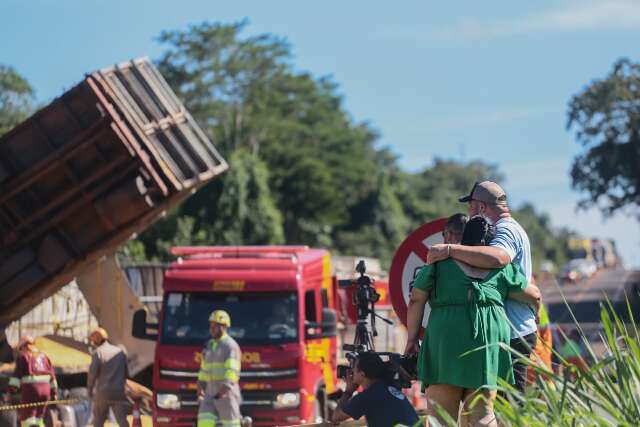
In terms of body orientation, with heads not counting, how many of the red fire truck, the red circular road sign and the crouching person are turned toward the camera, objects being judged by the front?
2

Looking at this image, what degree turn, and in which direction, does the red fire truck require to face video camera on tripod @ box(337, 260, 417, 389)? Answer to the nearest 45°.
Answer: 0° — it already faces it

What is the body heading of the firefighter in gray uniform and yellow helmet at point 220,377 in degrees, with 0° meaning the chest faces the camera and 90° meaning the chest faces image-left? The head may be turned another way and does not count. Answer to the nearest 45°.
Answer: approximately 45°

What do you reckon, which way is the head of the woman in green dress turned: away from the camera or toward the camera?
away from the camera

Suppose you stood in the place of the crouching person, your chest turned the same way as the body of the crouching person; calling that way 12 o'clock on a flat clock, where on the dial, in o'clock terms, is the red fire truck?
The red fire truck is roughly at 1 o'clock from the crouching person.

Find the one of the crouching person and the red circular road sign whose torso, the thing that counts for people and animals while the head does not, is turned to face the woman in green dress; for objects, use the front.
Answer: the red circular road sign

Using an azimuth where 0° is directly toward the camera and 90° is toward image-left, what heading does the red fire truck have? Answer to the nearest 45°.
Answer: approximately 0°

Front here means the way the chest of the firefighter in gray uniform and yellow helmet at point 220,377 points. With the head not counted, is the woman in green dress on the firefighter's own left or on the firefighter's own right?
on the firefighter's own left

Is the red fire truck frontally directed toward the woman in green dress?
yes

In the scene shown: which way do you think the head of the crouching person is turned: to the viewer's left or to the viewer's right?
to the viewer's left

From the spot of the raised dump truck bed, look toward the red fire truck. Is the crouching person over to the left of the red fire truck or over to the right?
right
